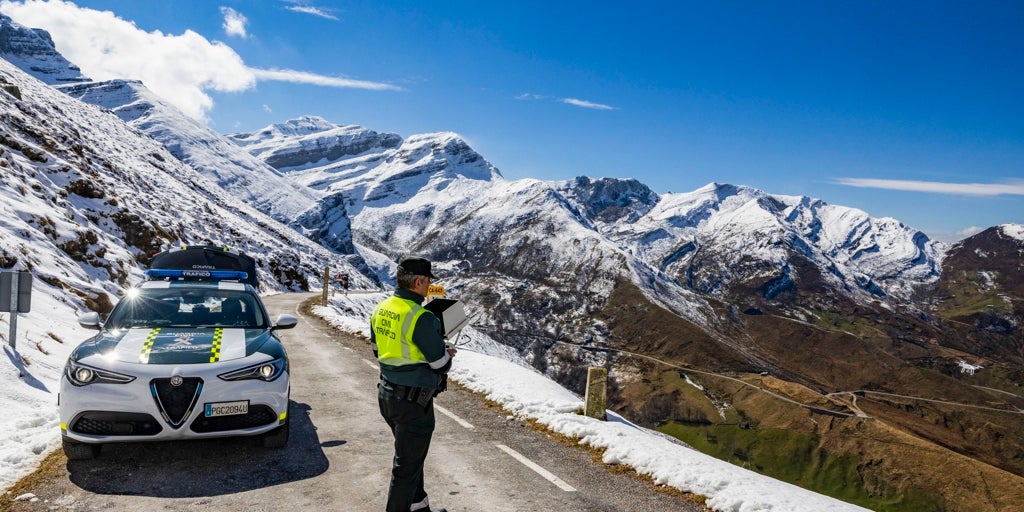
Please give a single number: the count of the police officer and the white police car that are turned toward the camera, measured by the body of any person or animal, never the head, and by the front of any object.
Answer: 1

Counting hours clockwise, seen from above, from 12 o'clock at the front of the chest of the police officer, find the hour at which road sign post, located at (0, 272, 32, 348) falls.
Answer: The road sign post is roughly at 9 o'clock from the police officer.

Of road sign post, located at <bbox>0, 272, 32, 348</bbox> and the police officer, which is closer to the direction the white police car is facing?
the police officer

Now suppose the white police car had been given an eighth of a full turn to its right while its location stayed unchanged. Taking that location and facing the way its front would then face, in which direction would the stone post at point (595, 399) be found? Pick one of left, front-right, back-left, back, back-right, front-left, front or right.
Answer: back-left

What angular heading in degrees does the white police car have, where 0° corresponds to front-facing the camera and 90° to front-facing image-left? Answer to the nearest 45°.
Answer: approximately 0°

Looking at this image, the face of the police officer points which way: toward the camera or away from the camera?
away from the camera

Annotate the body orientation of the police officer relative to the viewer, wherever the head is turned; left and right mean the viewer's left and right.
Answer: facing away from the viewer and to the right of the viewer

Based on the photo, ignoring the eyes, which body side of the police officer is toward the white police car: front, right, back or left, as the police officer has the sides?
left
